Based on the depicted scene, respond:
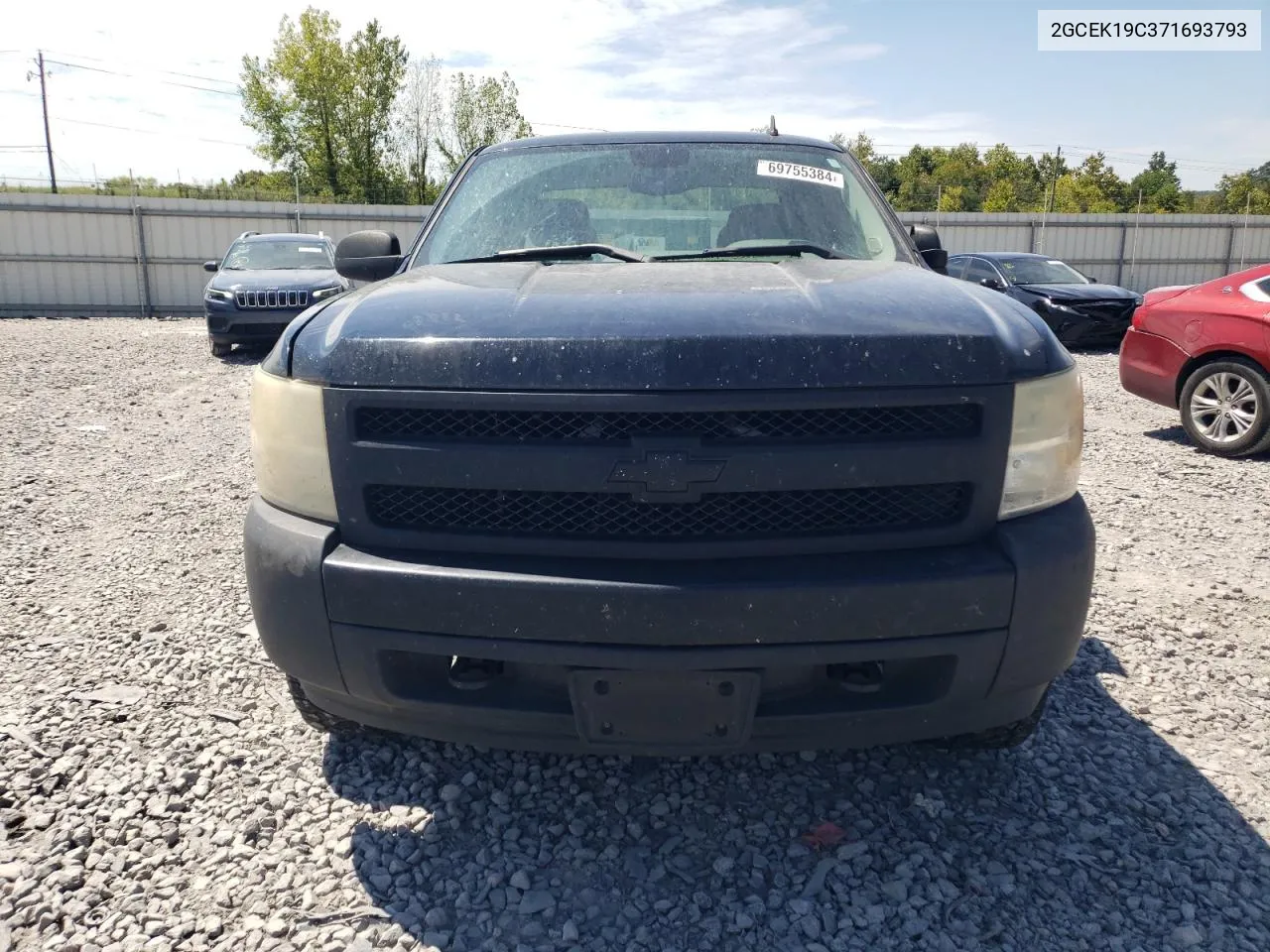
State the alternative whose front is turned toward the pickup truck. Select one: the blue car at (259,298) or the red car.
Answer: the blue car

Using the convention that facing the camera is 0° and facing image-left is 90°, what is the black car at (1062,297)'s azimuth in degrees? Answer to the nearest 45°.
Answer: approximately 315°

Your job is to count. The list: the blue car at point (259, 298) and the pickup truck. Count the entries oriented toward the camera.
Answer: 2

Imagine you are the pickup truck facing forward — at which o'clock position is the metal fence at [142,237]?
The metal fence is roughly at 5 o'clock from the pickup truck.

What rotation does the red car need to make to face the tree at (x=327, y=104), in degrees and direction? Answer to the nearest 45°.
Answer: approximately 135° to its left

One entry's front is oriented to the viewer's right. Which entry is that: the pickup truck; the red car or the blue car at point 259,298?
the red car

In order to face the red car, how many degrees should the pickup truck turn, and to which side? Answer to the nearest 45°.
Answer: approximately 135° to its left

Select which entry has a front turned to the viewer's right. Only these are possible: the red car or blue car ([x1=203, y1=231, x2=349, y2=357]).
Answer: the red car

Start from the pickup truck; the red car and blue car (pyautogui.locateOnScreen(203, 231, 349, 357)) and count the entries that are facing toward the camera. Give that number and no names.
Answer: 2

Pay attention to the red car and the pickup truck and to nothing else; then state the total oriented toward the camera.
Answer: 1

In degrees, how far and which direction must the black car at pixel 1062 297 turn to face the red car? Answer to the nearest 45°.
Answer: approximately 45° to its right

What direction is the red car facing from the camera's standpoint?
to the viewer's right

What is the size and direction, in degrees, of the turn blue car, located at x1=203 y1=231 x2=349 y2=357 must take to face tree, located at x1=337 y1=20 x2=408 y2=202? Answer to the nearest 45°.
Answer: approximately 180°

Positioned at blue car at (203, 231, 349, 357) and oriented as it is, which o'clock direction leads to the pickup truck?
The pickup truck is roughly at 12 o'clock from the blue car.

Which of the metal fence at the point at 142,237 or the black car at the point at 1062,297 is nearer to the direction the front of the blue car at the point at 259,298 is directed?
the black car
